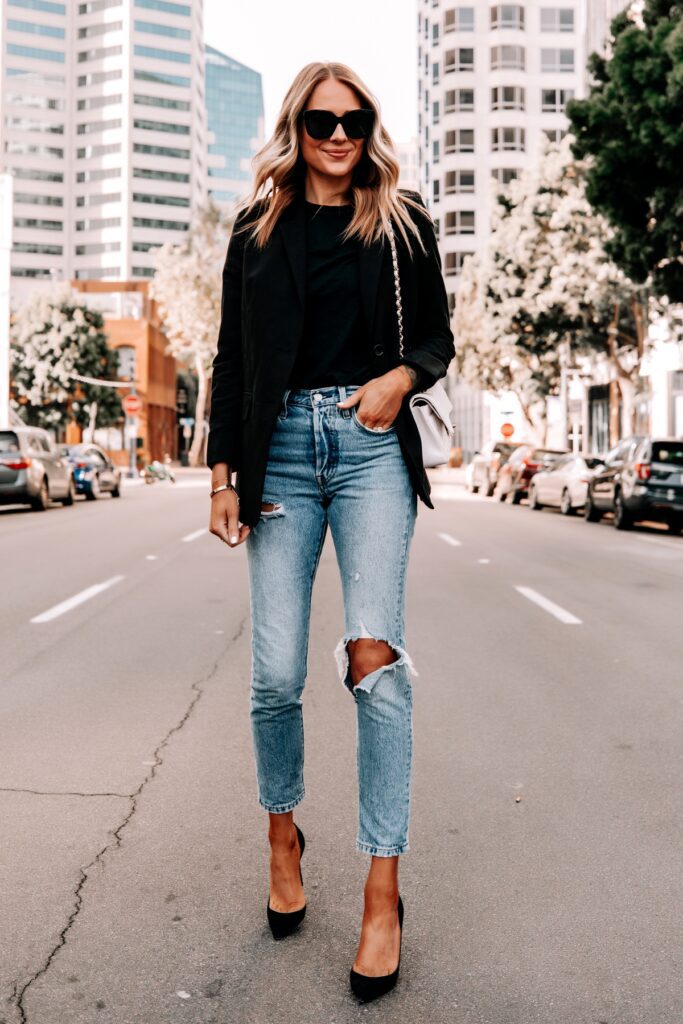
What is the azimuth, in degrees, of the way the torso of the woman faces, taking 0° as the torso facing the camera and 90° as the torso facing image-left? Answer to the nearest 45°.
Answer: approximately 0°

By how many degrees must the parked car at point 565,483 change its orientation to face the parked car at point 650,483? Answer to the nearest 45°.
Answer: approximately 135° to its left

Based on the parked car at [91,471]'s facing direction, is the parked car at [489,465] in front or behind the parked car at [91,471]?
in front

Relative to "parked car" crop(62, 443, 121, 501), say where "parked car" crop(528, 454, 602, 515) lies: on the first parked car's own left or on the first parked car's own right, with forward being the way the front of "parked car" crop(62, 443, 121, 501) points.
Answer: on the first parked car's own right

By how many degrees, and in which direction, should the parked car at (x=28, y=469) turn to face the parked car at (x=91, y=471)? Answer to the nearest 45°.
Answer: approximately 45° to its left

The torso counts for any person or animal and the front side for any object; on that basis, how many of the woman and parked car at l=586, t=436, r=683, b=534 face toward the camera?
1

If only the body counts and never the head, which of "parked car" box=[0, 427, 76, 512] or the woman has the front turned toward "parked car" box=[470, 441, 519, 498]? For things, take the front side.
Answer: "parked car" box=[0, 427, 76, 512]

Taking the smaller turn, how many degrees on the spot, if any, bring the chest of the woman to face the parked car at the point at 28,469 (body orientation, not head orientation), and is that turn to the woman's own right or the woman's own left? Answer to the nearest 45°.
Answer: approximately 180°

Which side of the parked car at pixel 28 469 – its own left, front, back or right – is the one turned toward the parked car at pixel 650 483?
right

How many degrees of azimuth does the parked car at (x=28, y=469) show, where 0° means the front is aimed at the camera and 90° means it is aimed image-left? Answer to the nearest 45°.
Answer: approximately 225°

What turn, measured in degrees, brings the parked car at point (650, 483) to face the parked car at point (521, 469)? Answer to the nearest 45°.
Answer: approximately 45° to its right

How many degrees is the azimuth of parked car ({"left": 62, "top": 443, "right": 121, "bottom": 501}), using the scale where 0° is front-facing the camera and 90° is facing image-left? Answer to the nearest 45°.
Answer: approximately 225°

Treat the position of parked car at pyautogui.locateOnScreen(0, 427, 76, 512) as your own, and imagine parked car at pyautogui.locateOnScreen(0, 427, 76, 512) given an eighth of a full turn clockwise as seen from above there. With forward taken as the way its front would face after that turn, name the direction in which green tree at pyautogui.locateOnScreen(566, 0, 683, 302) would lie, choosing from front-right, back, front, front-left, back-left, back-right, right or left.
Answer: front-right

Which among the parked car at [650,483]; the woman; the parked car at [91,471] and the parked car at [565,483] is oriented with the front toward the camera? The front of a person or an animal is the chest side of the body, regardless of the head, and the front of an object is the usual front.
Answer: the woman
